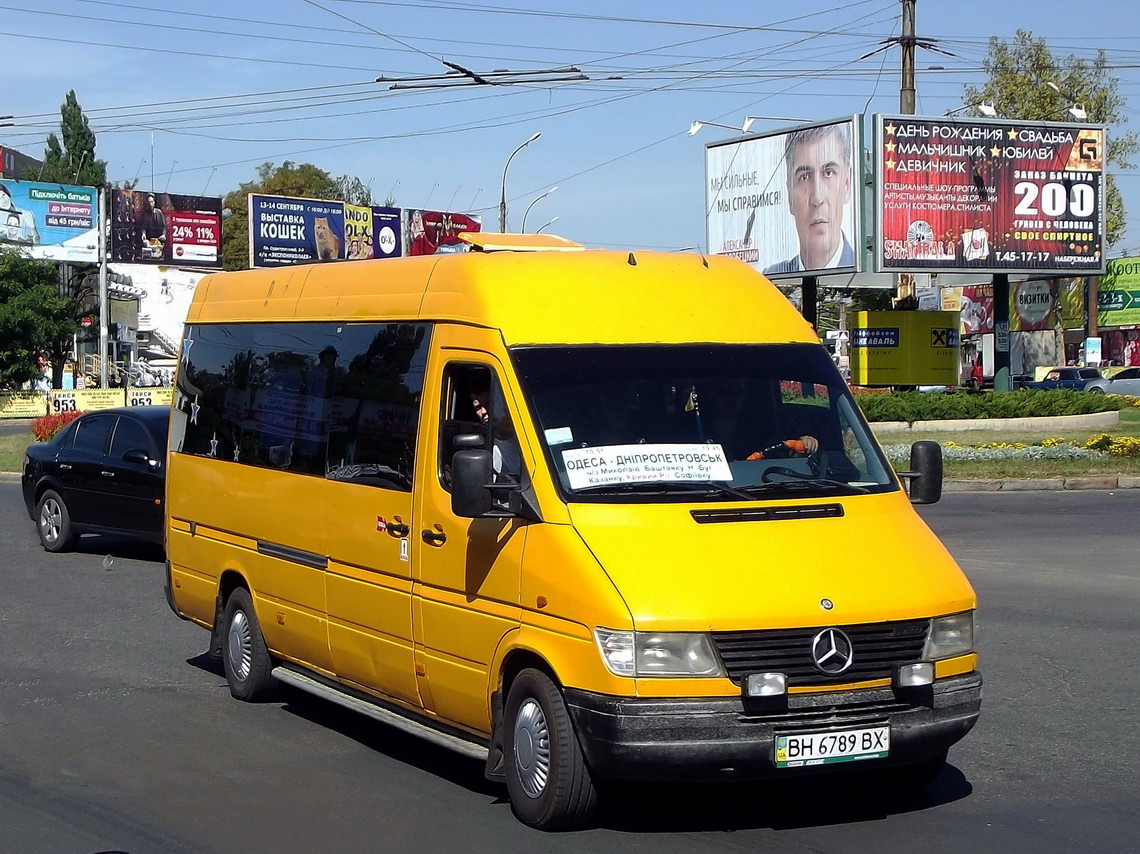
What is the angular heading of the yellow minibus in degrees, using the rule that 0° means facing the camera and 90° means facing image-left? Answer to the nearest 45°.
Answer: approximately 315°

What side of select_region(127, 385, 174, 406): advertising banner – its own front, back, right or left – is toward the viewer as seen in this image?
front

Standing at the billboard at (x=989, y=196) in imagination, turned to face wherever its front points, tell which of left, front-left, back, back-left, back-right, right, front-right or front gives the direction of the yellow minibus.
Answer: front-right

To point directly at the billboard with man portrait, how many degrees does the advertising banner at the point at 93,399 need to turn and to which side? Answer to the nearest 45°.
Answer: approximately 45° to its left

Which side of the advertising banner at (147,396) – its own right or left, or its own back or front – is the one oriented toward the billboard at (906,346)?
left

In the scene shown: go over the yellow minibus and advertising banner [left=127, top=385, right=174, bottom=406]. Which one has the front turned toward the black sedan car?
the advertising banner

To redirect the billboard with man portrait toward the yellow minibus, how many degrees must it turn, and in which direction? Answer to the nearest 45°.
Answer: approximately 45° to its left

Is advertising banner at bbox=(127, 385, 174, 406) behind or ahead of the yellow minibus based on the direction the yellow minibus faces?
behind

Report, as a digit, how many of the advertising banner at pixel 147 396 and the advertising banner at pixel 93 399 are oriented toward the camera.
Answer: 2

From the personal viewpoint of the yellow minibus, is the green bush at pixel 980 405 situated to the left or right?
on its left

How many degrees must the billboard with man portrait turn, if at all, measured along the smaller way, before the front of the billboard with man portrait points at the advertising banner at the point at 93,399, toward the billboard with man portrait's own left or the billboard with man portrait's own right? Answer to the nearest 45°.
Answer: approximately 45° to the billboard with man portrait's own right

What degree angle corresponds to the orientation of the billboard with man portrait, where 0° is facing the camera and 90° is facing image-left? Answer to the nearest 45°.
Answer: approximately 45°

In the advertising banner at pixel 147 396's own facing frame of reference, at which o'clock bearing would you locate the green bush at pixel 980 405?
The green bush is roughly at 10 o'clock from the advertising banner.
